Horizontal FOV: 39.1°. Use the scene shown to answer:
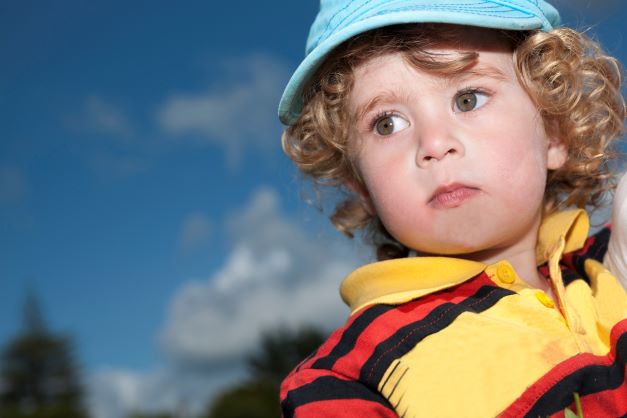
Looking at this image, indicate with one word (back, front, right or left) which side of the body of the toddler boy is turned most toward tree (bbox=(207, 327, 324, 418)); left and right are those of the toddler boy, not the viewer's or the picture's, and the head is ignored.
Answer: back

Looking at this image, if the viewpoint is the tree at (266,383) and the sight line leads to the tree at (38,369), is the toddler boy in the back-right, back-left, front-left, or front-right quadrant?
back-left

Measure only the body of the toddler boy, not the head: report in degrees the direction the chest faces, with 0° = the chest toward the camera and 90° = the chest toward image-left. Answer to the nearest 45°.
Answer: approximately 0°

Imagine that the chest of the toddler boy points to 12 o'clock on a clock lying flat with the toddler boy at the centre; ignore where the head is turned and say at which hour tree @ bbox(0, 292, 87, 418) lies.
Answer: The tree is roughly at 5 o'clock from the toddler boy.
